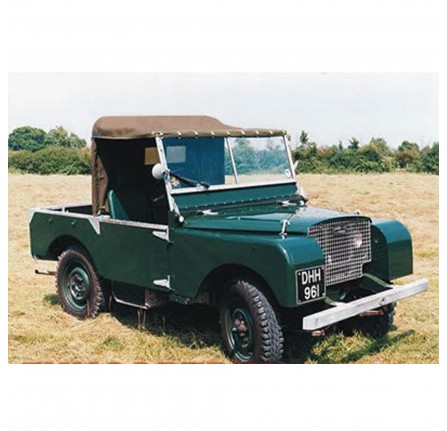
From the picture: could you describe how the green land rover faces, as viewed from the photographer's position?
facing the viewer and to the right of the viewer

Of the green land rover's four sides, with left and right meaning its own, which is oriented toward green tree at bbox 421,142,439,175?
left

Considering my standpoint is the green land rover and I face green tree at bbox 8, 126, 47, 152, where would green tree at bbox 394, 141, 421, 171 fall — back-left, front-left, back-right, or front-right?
front-right

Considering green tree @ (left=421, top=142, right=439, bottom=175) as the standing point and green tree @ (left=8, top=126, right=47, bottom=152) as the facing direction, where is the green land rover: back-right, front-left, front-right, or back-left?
front-left

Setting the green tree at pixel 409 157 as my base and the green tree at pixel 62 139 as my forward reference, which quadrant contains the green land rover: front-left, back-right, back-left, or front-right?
front-left

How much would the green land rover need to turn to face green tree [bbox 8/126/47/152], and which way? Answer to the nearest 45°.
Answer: approximately 180°

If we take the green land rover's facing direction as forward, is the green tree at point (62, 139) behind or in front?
behind

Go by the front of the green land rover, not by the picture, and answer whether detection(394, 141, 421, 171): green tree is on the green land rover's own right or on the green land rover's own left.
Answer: on the green land rover's own left
